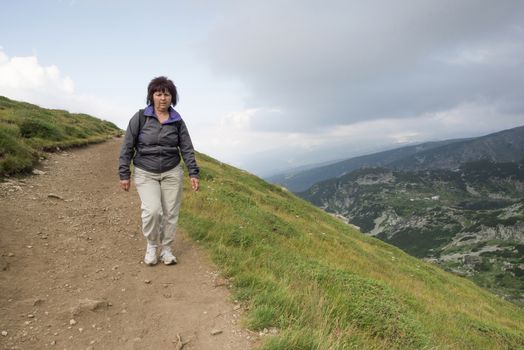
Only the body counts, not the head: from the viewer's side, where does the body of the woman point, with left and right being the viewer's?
facing the viewer

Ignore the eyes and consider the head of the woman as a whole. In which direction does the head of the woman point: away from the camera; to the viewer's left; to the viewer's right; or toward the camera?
toward the camera
